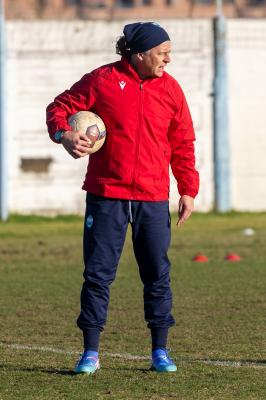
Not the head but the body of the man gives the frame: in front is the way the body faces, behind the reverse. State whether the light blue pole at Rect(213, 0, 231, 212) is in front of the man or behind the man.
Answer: behind

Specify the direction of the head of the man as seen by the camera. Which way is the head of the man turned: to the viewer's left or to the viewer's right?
to the viewer's right

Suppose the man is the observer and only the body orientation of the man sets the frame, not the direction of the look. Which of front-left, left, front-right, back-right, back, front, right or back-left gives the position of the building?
back

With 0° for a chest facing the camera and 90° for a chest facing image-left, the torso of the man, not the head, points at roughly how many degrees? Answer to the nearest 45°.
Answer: approximately 0°

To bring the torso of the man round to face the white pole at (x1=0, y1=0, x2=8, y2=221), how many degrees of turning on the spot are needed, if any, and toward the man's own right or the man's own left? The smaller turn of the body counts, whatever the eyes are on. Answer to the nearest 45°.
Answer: approximately 180°
